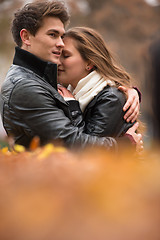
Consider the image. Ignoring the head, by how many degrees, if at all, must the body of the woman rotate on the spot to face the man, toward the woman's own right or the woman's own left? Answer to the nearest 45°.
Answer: approximately 45° to the woman's own left

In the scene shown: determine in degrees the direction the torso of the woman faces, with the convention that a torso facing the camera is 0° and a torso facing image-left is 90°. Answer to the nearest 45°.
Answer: approximately 90°

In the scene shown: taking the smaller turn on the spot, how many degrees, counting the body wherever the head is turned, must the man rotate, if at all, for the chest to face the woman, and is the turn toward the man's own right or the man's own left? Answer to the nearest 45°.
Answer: approximately 45° to the man's own left

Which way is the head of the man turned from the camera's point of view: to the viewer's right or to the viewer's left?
to the viewer's right

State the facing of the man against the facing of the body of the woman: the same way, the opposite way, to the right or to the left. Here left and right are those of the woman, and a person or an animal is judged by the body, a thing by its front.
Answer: the opposite way

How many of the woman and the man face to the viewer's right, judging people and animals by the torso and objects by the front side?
1

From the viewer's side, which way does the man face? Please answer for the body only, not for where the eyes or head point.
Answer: to the viewer's right
